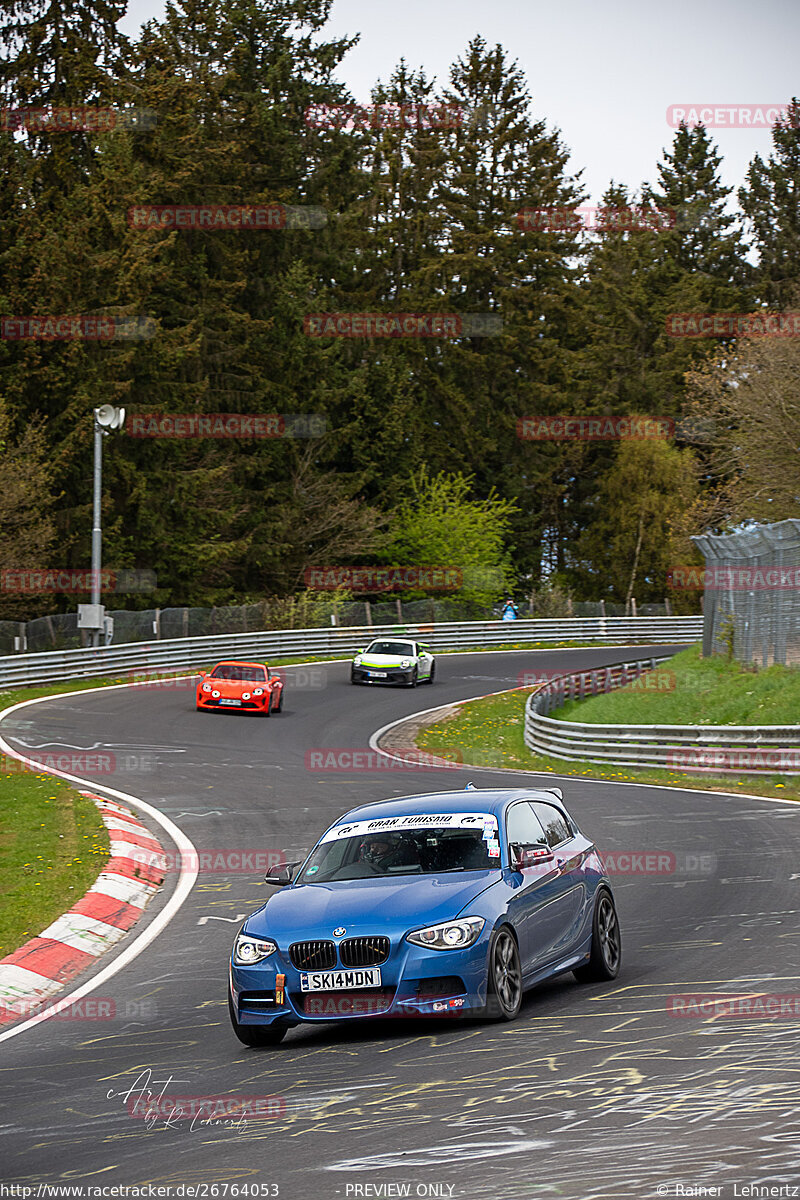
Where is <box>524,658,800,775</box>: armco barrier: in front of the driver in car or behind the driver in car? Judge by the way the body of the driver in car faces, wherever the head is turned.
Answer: behind

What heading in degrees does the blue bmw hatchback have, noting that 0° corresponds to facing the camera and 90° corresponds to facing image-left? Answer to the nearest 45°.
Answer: approximately 45°

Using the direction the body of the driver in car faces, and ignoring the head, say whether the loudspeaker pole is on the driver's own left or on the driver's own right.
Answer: on the driver's own right

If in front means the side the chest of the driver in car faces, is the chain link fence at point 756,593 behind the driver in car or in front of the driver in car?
behind

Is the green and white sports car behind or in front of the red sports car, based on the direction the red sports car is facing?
behind

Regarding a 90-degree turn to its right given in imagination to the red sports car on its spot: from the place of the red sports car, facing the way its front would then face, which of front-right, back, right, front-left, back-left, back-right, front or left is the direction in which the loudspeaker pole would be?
front-right

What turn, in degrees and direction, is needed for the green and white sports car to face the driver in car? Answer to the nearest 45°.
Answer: approximately 45° to its left

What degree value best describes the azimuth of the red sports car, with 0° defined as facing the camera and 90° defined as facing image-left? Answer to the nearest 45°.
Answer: approximately 0°

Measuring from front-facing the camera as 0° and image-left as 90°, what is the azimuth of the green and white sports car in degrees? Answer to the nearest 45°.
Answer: approximately 45°
